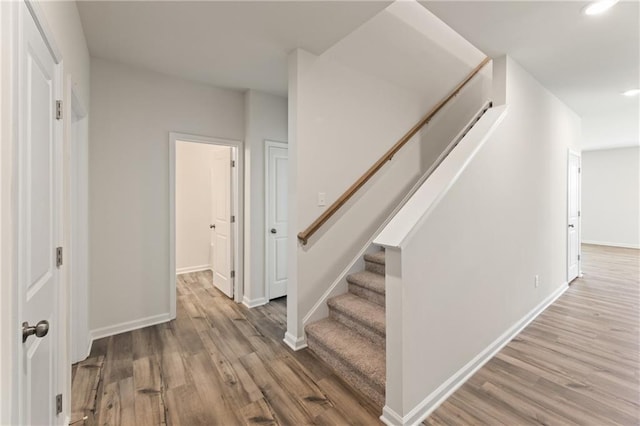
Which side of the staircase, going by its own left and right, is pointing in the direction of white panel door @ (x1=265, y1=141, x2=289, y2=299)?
right

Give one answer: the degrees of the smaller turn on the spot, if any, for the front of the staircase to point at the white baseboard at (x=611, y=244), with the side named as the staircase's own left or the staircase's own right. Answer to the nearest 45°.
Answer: approximately 180°

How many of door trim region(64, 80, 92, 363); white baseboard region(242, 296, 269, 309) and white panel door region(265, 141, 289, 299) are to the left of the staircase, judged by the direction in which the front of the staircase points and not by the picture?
0

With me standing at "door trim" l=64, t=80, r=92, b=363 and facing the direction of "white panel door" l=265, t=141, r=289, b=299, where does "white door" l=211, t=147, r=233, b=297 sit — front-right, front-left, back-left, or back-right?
front-left

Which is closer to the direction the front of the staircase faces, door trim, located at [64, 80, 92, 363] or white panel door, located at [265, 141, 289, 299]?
the door trim

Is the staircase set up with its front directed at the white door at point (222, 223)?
no

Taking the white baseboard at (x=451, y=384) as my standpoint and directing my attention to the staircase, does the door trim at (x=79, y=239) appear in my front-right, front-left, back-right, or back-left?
front-left

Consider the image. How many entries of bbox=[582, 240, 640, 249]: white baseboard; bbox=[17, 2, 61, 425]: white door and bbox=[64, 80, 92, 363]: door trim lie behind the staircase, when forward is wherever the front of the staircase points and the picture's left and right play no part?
1

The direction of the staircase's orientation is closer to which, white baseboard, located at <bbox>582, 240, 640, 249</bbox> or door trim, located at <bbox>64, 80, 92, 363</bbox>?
the door trim

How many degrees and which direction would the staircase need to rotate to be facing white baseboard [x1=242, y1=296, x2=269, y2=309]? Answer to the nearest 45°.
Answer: approximately 90° to its right

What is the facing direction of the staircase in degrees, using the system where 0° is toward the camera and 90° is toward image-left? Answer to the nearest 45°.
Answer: approximately 45°

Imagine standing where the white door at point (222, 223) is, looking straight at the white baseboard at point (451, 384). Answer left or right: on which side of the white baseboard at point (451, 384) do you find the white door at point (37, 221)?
right

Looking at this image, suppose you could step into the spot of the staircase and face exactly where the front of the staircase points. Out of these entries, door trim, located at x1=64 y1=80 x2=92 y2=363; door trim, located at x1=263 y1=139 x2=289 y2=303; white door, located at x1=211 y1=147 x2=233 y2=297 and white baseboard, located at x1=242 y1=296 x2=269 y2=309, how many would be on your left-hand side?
0

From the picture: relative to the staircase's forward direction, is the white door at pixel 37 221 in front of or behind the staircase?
in front

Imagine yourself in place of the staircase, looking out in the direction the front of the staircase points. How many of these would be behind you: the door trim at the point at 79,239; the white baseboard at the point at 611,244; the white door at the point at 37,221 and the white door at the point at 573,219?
2

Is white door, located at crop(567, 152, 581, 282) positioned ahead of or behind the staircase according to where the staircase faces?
behind

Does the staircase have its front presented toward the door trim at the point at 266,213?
no
